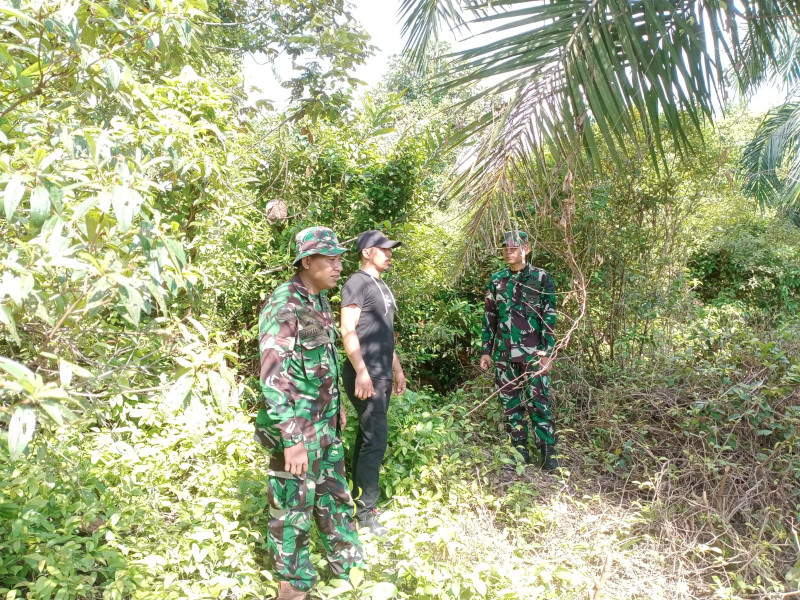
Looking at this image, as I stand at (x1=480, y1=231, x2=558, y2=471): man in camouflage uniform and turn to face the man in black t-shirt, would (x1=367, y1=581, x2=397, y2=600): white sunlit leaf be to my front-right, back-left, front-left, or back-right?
front-left

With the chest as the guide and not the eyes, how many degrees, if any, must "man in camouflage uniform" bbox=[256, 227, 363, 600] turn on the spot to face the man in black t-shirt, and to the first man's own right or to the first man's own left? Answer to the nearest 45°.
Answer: approximately 90° to the first man's own left

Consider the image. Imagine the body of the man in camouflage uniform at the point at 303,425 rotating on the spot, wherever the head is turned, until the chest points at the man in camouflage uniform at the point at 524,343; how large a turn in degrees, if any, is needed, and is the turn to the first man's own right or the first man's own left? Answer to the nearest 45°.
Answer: approximately 90° to the first man's own left

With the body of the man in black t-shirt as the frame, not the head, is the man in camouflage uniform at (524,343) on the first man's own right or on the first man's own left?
on the first man's own left

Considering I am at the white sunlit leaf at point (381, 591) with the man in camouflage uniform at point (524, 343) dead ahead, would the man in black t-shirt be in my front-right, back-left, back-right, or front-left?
front-left

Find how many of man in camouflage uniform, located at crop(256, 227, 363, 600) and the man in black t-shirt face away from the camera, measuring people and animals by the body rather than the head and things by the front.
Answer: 0

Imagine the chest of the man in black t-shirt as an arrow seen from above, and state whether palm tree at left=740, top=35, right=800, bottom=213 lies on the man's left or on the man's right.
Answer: on the man's left

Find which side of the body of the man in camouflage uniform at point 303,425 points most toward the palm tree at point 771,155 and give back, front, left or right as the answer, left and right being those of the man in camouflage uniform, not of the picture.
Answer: left

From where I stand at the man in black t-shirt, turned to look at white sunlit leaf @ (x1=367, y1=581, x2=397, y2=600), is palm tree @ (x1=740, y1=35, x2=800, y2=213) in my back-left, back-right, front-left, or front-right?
back-left

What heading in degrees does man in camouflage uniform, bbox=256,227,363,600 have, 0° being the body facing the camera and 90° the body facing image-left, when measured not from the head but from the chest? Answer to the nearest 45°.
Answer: approximately 315°

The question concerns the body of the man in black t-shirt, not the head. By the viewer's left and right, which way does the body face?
facing the viewer and to the right of the viewer

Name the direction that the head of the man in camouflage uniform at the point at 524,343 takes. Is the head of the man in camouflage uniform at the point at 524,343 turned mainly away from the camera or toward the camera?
toward the camera

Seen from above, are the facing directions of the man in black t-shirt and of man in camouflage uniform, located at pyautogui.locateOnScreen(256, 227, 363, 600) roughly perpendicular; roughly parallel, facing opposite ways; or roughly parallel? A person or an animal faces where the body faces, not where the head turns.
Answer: roughly parallel
